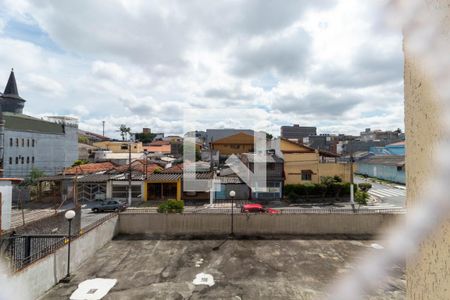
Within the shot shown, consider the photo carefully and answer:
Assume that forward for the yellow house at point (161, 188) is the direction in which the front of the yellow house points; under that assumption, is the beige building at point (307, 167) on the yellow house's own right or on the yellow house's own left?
on the yellow house's own left

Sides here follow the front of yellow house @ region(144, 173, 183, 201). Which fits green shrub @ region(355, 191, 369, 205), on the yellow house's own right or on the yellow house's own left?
on the yellow house's own left

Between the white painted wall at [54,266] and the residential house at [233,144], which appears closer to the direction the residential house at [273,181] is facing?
the white painted wall

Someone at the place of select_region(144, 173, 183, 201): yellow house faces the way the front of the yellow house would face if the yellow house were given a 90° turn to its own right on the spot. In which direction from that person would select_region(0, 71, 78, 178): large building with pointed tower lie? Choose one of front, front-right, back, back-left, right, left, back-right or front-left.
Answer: front-right

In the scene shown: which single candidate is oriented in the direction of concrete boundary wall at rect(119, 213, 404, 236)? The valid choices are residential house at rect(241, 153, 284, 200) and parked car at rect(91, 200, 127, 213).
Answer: the residential house

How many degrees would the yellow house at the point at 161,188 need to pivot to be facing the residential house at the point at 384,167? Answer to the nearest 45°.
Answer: approximately 90° to its left

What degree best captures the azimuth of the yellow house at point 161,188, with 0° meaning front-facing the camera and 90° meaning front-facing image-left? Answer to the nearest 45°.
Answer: approximately 0°

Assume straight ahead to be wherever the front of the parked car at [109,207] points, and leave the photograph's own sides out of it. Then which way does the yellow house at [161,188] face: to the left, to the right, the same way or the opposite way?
to the left

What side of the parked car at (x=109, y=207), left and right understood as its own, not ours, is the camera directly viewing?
left
